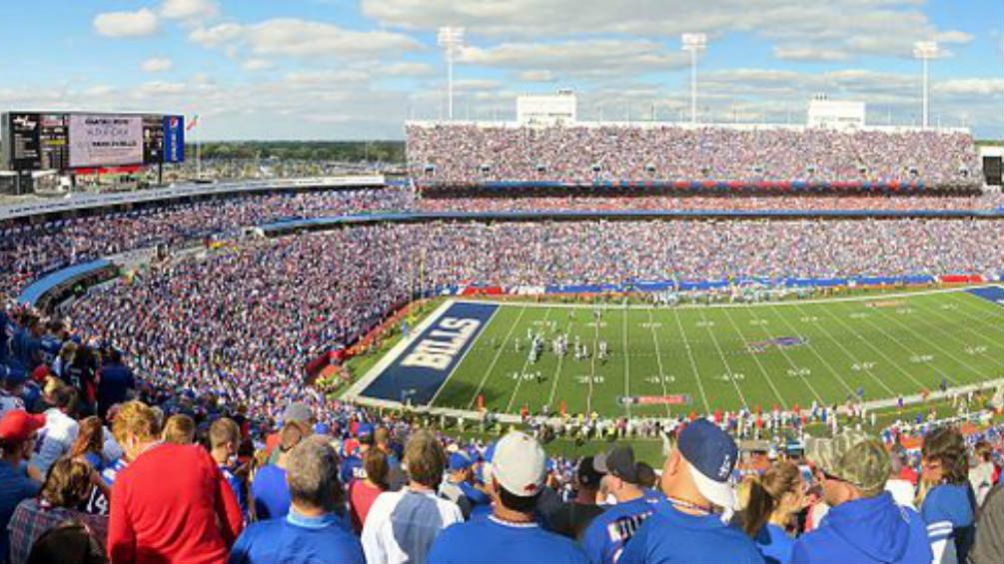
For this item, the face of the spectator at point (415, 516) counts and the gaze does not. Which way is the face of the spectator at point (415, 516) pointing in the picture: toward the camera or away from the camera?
away from the camera

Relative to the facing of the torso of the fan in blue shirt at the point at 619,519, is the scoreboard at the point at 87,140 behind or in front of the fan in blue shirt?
in front

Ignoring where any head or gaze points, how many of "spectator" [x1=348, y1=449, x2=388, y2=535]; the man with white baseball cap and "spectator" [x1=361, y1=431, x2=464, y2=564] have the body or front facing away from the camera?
3

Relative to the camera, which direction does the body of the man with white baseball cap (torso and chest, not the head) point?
away from the camera

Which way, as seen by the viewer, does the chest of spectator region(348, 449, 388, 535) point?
away from the camera

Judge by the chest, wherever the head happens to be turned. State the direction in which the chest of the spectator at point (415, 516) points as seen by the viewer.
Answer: away from the camera

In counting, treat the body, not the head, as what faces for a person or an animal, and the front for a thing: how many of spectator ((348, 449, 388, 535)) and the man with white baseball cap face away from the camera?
2

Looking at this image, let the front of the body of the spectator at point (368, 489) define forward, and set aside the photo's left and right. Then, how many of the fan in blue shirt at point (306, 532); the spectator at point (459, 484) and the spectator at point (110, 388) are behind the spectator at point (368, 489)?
1

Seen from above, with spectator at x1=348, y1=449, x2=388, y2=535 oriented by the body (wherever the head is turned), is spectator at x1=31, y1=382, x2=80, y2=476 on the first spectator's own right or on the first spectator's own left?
on the first spectator's own left

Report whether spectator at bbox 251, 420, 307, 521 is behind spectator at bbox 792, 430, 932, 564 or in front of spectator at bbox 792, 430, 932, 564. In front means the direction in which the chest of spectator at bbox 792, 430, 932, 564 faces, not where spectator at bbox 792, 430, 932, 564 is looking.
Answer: in front

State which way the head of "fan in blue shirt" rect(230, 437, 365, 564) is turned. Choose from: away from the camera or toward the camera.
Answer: away from the camera

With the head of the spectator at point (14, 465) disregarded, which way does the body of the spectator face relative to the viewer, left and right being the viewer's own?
facing away from the viewer and to the right of the viewer

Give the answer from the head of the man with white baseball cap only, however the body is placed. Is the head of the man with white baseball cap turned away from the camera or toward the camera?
away from the camera

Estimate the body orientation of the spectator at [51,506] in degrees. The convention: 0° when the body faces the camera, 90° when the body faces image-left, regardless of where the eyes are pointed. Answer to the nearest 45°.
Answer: approximately 225°
